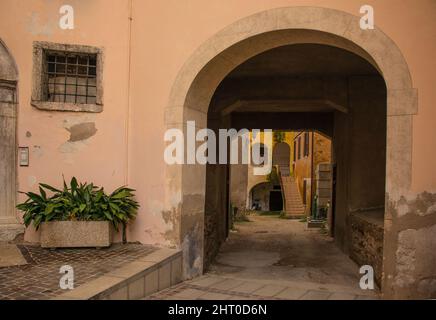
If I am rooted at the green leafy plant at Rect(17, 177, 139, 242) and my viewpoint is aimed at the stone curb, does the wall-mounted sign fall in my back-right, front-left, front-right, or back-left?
back-right

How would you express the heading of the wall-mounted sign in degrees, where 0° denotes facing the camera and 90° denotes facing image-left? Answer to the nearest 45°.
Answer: approximately 0°

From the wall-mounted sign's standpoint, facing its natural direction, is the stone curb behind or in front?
in front

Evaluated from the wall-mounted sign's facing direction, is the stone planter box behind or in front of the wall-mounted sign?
in front
